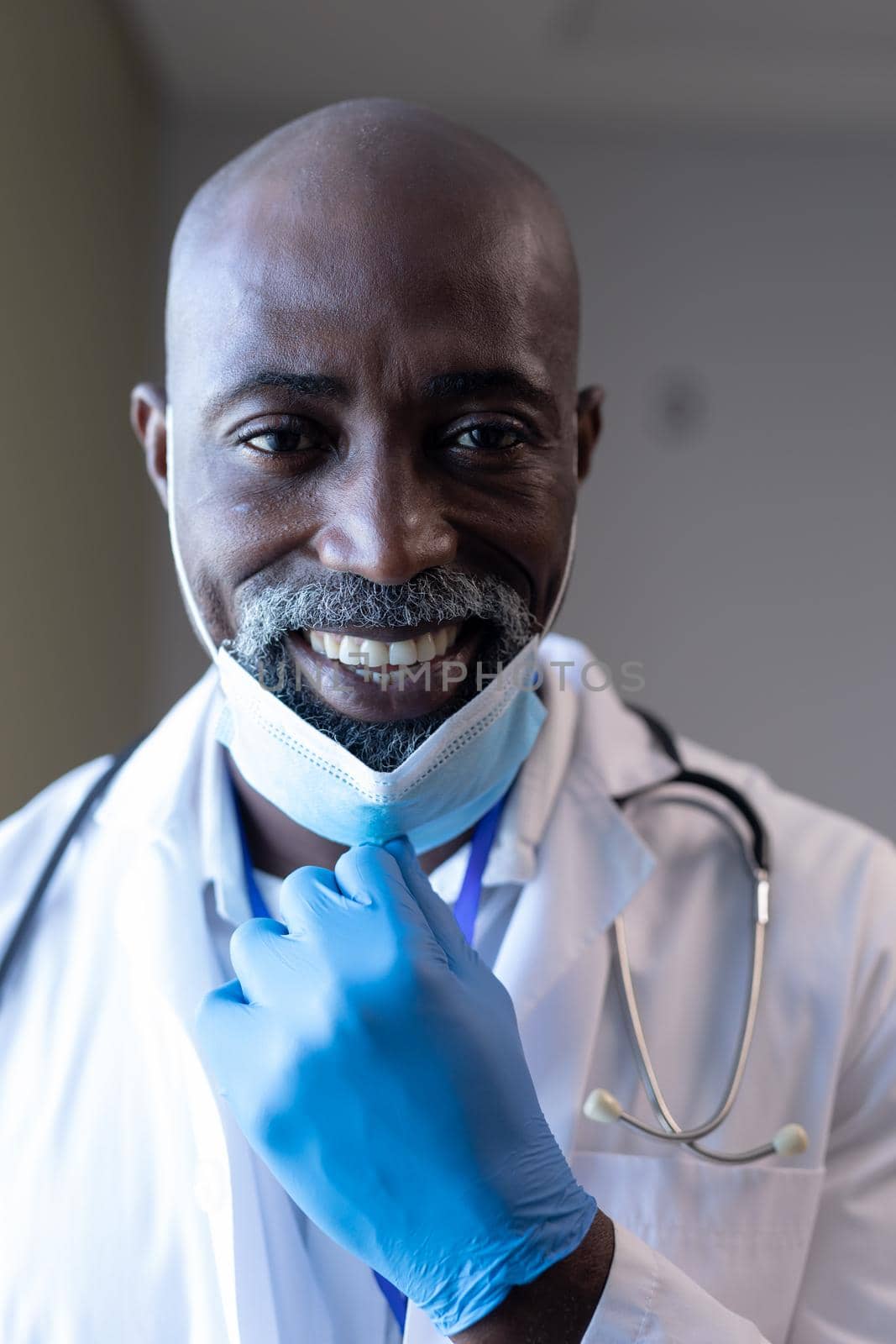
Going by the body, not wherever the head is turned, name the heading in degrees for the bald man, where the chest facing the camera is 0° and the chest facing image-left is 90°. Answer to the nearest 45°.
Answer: approximately 0°
